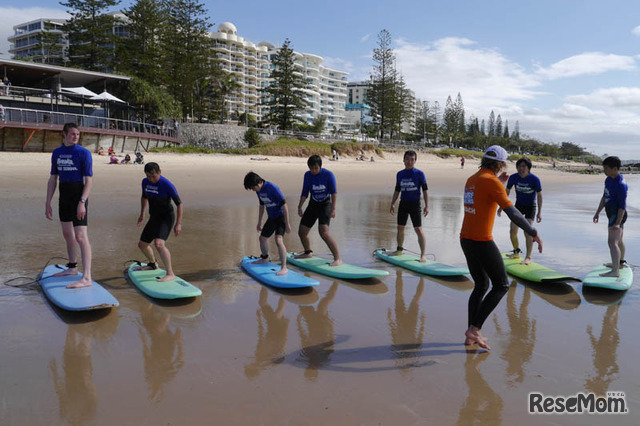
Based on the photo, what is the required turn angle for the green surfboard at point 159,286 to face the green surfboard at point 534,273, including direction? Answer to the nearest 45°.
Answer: approximately 45° to its left

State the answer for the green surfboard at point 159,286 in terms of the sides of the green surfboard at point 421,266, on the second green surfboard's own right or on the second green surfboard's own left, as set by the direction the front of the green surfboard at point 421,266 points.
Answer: on the second green surfboard's own right

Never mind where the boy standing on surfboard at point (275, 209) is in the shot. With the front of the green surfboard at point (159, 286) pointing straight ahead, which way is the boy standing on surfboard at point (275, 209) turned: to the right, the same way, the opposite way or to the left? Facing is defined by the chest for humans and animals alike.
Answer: to the right

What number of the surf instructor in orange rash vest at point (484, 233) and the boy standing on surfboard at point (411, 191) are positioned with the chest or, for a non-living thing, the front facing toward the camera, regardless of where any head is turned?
1

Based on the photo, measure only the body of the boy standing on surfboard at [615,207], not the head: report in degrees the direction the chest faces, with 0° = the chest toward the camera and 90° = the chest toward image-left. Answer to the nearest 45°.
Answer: approximately 45°

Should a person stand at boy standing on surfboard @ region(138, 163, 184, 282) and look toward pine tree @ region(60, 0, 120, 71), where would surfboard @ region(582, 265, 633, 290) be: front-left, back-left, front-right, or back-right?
back-right

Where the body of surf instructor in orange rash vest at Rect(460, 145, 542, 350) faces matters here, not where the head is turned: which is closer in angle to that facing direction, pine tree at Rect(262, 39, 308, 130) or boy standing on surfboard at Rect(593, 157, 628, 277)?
the boy standing on surfboard

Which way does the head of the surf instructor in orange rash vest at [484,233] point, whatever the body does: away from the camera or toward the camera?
away from the camera

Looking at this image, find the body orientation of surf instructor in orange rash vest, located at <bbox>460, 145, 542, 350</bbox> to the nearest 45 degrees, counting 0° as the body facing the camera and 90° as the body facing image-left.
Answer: approximately 225°
